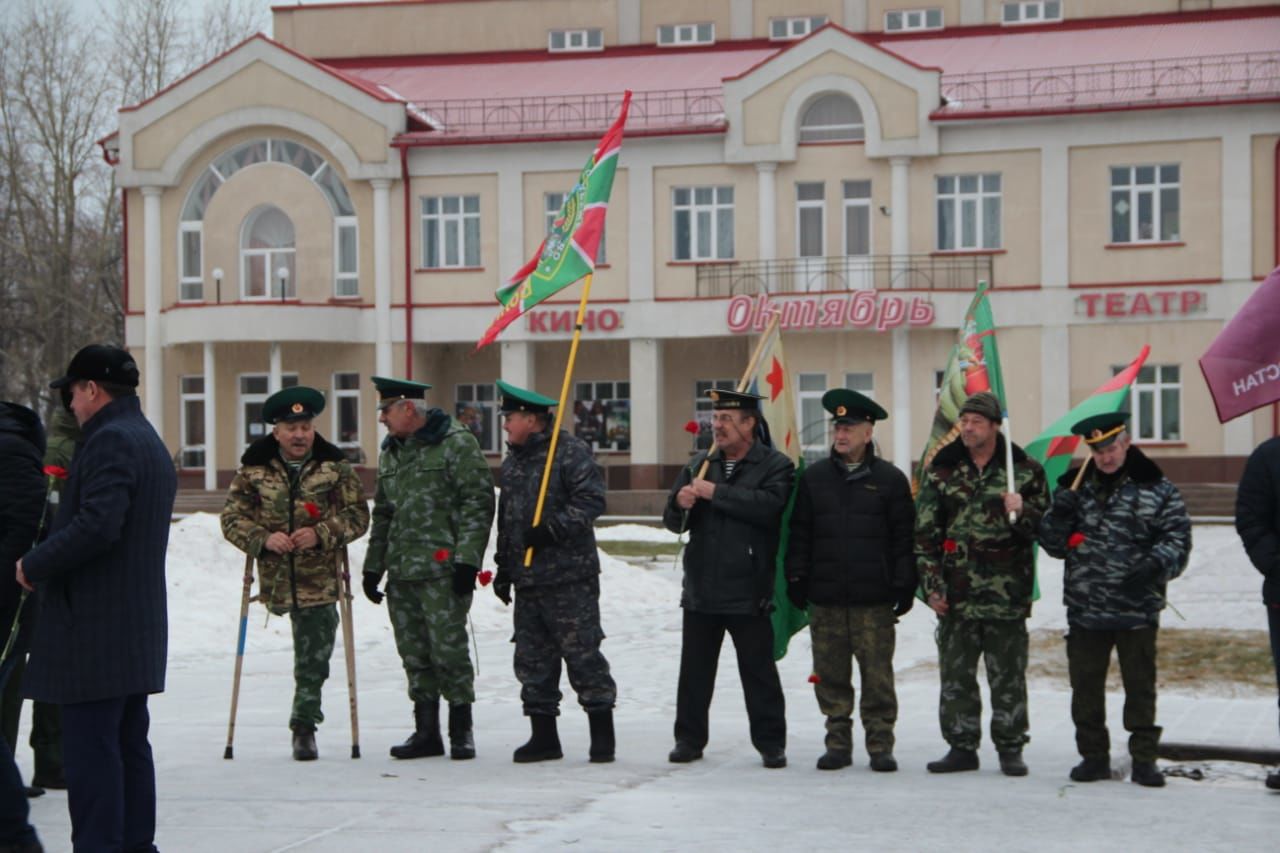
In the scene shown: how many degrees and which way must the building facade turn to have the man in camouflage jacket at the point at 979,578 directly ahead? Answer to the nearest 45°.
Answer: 0° — it already faces them

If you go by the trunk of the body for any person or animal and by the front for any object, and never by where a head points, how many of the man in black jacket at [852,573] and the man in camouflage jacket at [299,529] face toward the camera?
2

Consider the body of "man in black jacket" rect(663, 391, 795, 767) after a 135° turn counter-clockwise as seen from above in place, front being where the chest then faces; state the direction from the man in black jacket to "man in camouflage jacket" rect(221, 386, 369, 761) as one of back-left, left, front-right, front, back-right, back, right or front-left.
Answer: back

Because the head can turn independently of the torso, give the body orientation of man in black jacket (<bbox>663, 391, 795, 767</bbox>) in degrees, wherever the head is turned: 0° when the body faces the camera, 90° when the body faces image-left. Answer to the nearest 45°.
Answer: approximately 45°

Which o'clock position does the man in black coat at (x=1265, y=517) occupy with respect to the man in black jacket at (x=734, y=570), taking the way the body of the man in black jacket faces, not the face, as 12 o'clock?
The man in black coat is roughly at 8 o'clock from the man in black jacket.

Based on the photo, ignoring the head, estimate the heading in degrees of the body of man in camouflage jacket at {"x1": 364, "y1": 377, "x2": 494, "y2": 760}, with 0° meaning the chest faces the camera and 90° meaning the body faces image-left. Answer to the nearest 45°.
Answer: approximately 45°

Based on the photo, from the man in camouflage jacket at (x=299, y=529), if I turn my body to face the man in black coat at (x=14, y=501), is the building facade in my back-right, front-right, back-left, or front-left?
back-right

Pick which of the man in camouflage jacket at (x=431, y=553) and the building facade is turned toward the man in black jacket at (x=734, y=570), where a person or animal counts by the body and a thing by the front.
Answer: the building facade

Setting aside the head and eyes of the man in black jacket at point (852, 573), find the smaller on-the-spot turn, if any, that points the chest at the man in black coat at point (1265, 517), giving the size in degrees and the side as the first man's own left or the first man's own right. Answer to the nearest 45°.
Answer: approximately 90° to the first man's own left

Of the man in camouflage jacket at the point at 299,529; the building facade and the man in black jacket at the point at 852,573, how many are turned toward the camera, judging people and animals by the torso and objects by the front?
3
